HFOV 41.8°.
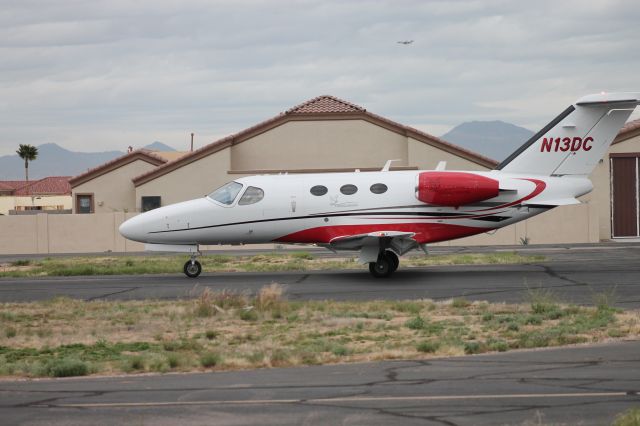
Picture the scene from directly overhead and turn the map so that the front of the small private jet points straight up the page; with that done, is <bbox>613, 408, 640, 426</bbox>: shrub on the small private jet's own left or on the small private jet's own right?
on the small private jet's own left

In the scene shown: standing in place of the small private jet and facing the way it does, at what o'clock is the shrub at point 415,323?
The shrub is roughly at 9 o'clock from the small private jet.

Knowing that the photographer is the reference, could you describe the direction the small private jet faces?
facing to the left of the viewer

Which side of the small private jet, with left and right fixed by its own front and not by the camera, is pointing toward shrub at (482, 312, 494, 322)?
left

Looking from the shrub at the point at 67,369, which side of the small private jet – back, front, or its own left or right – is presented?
left

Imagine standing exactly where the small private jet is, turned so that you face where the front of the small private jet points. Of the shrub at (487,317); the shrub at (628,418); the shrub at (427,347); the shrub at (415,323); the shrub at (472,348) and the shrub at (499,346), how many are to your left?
6

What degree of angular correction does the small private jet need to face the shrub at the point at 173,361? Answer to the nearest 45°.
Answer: approximately 90° to its left

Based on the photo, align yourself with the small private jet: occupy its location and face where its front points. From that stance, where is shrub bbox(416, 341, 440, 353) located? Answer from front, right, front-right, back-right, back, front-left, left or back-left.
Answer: left

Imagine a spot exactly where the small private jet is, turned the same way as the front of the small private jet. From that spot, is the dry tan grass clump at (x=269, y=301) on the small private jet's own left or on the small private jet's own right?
on the small private jet's own left

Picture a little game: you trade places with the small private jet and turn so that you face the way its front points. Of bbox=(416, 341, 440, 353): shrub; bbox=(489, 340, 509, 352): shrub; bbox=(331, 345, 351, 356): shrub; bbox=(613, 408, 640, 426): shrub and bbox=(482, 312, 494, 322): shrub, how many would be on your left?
5

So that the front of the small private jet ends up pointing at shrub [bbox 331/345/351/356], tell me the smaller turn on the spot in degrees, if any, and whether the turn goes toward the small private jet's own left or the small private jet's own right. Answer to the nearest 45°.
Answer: approximately 90° to the small private jet's own left

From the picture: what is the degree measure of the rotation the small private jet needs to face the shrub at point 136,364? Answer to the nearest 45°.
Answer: approximately 90° to its left

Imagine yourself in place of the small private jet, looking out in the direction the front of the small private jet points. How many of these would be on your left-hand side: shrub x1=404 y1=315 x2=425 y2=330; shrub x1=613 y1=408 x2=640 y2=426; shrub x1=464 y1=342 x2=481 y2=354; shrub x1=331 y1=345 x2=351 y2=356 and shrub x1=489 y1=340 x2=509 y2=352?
5

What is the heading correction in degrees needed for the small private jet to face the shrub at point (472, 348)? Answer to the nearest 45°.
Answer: approximately 90° to its left
